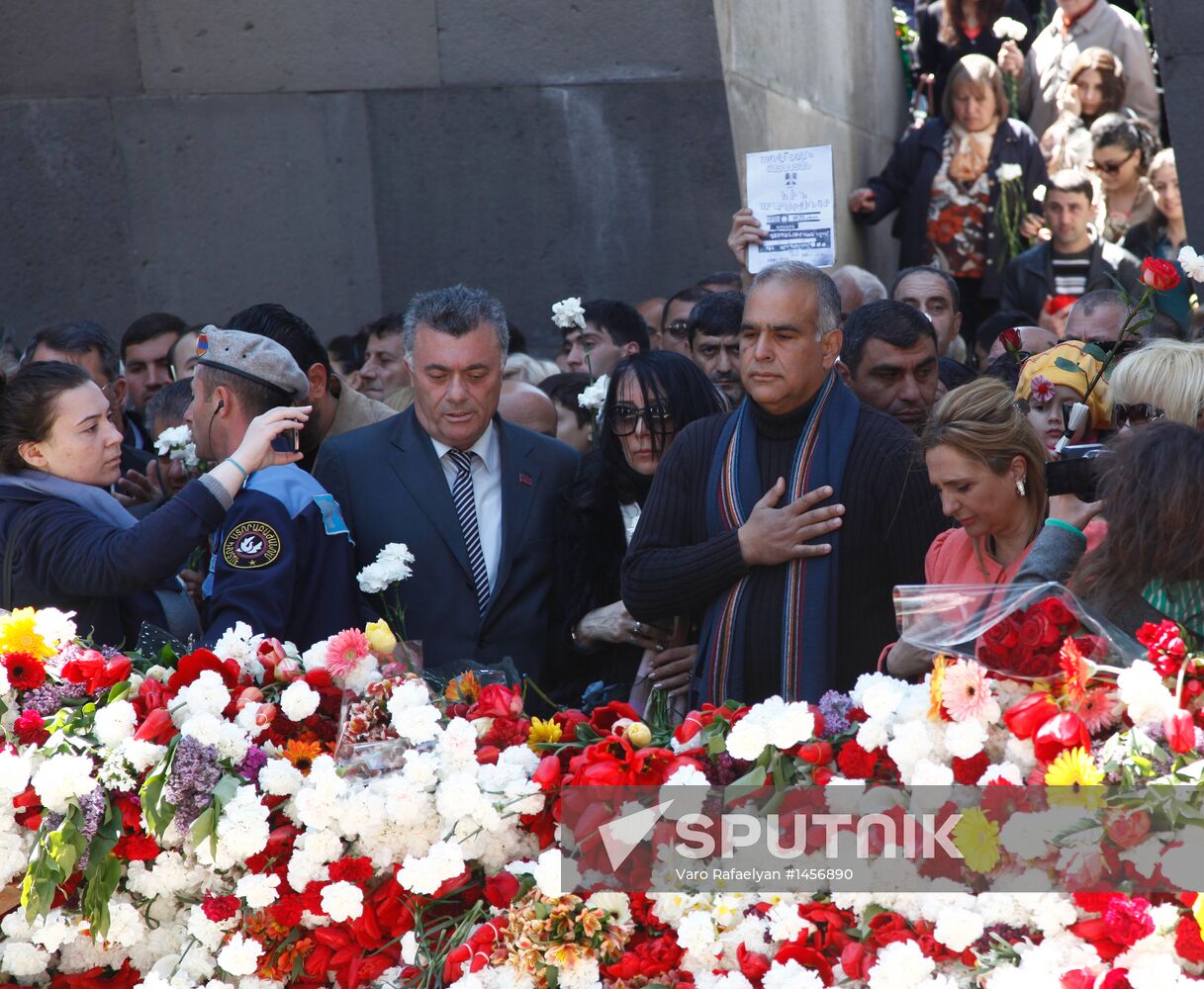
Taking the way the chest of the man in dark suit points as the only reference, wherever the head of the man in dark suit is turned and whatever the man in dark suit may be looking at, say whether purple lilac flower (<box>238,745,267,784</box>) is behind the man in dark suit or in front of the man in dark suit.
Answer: in front

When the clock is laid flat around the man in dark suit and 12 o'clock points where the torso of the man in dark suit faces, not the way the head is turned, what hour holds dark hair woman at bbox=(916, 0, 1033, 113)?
The dark hair woman is roughly at 7 o'clock from the man in dark suit.

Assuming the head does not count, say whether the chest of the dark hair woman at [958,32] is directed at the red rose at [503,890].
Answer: yes

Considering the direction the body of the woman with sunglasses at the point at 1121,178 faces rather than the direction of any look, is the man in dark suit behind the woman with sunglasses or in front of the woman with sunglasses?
in front

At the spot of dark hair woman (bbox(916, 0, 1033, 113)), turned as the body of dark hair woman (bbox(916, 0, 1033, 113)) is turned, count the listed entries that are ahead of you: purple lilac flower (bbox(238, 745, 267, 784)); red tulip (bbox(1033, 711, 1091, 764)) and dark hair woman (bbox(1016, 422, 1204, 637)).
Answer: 3

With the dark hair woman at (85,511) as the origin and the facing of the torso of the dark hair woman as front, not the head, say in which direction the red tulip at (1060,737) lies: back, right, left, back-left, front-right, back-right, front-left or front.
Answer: front-right

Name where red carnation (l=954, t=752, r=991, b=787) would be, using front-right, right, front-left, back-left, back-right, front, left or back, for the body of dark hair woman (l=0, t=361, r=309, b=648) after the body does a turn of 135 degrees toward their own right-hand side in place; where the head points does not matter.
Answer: left

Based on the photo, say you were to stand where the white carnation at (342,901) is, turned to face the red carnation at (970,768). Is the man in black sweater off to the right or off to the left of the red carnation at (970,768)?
left

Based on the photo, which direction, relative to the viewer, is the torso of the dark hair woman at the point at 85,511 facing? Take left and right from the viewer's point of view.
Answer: facing to the right of the viewer

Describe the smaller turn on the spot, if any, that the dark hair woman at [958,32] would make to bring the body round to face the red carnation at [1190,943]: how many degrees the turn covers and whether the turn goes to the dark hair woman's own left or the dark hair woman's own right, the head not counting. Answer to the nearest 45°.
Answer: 0° — they already face it
